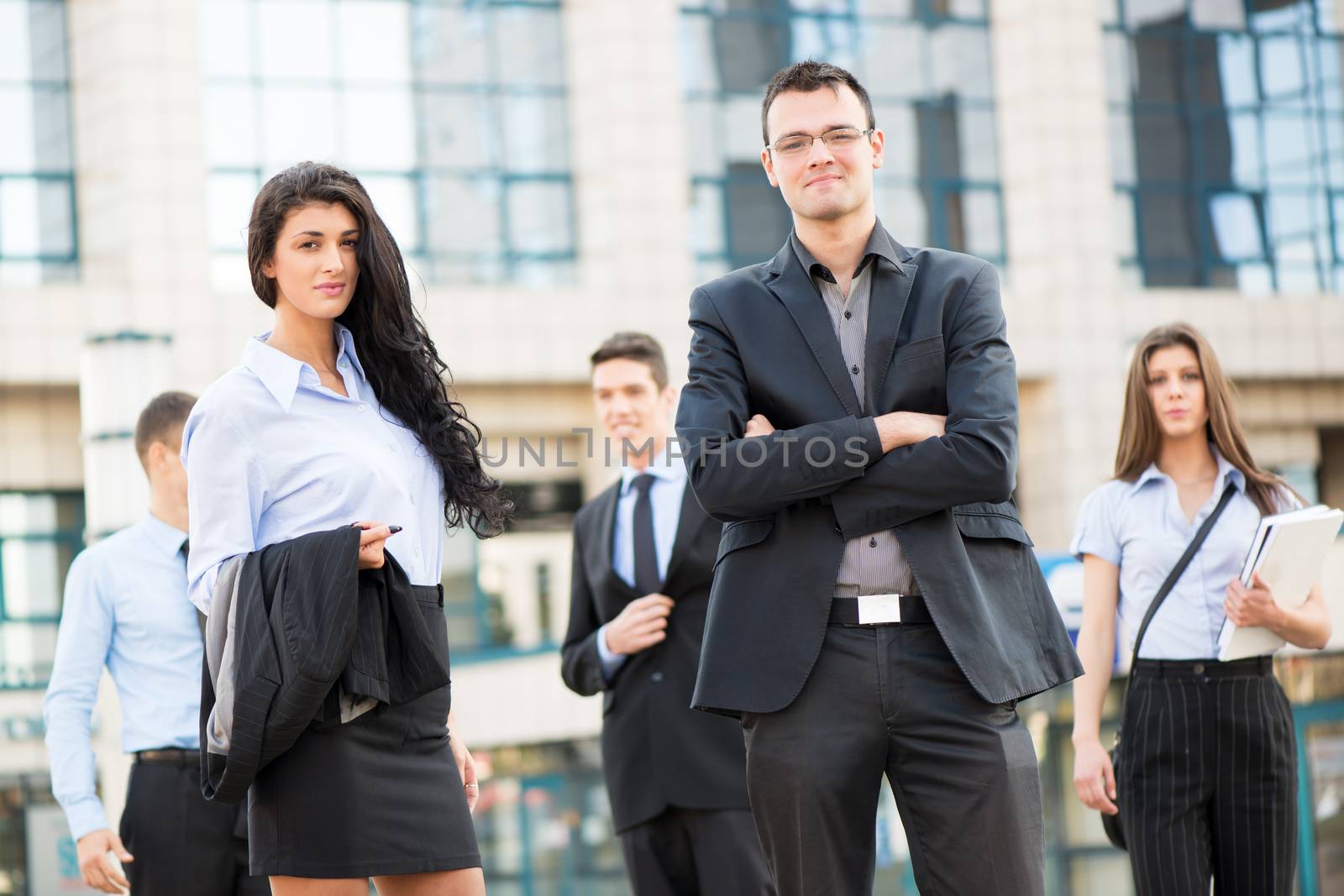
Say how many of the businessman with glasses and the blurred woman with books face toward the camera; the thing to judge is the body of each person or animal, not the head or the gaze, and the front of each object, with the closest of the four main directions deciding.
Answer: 2

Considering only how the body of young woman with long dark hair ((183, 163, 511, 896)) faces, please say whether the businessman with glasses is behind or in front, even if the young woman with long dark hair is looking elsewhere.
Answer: in front

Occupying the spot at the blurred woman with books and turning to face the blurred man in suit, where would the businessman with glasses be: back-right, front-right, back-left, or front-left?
front-left

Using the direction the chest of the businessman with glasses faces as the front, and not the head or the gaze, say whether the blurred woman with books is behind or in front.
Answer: behind

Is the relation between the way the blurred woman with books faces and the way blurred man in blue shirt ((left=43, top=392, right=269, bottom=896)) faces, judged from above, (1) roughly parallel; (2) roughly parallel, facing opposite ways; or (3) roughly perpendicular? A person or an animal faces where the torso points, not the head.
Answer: roughly perpendicular

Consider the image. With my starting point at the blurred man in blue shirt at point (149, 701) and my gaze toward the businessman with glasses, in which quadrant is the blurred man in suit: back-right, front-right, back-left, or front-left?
front-left

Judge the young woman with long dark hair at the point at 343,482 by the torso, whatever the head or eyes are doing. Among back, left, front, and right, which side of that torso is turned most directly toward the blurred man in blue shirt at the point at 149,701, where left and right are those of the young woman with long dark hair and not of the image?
back

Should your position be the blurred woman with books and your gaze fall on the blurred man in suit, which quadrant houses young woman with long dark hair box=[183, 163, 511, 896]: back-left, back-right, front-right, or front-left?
front-left

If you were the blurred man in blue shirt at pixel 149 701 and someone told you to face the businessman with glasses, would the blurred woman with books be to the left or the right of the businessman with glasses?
left

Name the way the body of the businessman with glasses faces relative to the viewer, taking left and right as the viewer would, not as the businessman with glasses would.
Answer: facing the viewer

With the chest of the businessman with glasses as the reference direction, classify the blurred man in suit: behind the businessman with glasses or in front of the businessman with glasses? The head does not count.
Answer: behind

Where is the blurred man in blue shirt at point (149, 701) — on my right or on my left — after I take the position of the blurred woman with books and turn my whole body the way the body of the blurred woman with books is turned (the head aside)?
on my right

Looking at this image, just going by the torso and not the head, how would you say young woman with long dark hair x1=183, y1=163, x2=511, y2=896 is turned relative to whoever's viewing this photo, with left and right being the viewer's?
facing the viewer and to the right of the viewer

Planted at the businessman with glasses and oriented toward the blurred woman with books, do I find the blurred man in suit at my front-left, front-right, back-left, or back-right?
front-left

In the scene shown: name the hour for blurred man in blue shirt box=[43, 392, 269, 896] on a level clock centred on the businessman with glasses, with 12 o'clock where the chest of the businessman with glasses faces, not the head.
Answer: The blurred man in blue shirt is roughly at 4 o'clock from the businessman with glasses.
